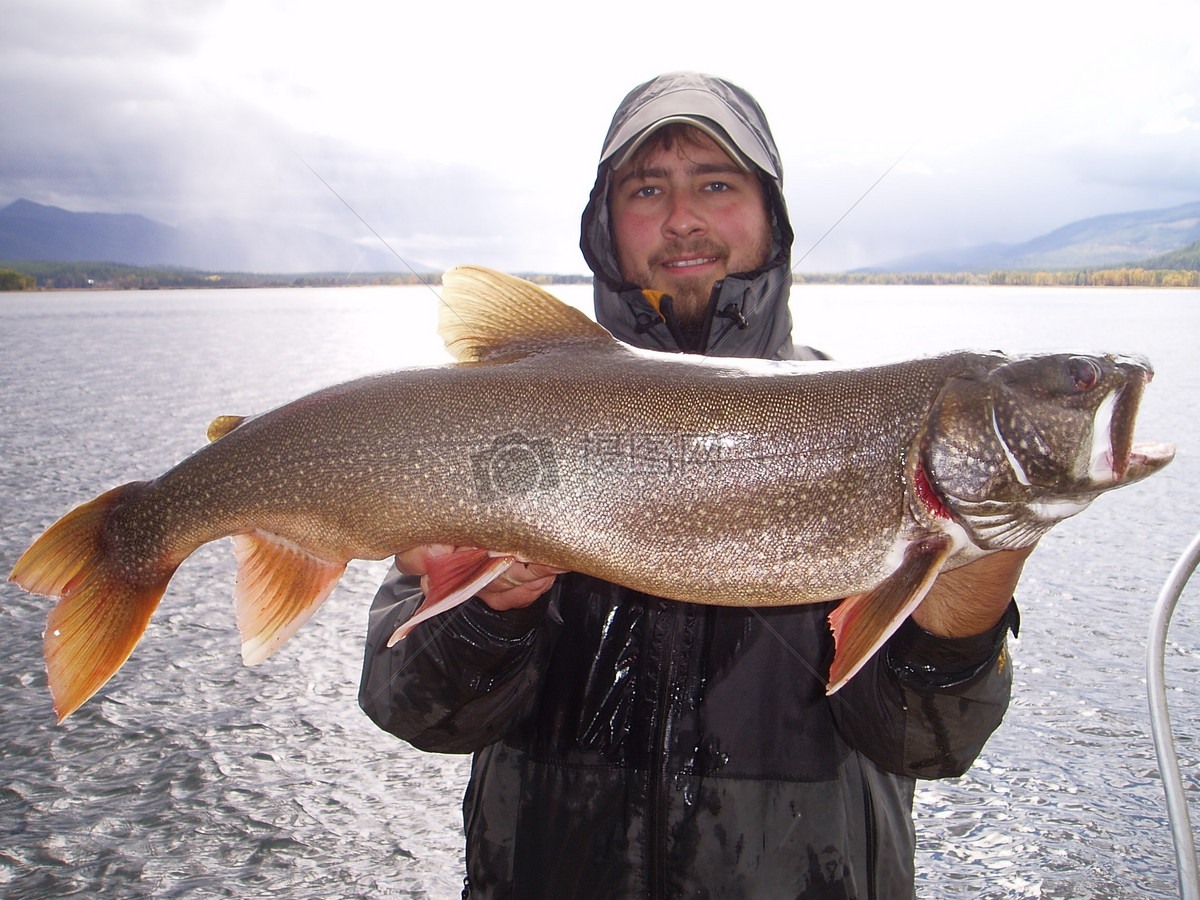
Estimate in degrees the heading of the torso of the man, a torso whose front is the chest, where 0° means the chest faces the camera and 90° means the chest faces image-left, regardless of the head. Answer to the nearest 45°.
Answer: approximately 0°
